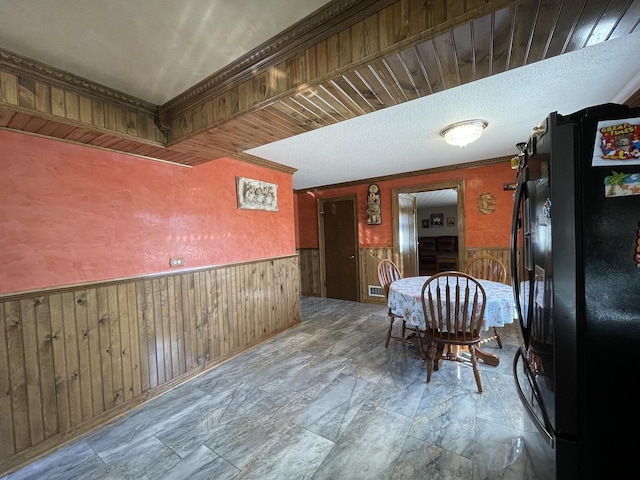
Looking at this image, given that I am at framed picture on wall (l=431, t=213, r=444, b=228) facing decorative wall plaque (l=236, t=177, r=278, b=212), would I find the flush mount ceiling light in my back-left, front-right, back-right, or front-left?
front-left

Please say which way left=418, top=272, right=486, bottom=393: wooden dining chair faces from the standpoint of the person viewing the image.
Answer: facing away from the viewer

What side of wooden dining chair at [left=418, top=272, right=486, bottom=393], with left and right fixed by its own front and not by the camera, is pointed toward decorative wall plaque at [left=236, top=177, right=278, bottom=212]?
left

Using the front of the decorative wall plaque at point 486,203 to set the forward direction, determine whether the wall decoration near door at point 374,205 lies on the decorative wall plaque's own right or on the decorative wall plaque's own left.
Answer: on the decorative wall plaque's own right

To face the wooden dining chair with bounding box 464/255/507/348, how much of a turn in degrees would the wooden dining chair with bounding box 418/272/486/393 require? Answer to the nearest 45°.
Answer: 0° — it already faces it

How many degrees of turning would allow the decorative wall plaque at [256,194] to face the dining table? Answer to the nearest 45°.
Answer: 0° — it already faces it

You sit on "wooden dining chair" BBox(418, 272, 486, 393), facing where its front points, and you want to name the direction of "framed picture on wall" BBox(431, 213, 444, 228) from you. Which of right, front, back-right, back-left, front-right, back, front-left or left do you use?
front

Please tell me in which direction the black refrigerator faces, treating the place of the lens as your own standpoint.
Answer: facing to the left of the viewer

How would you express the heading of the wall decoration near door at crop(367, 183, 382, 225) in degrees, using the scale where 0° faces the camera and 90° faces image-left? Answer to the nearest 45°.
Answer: approximately 0°

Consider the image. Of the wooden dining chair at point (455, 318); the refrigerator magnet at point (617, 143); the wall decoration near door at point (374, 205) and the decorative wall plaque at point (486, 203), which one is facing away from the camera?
the wooden dining chair

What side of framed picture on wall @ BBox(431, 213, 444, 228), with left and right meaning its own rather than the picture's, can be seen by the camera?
front
